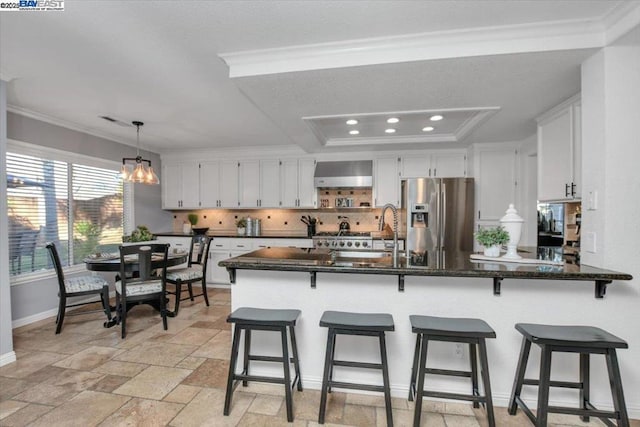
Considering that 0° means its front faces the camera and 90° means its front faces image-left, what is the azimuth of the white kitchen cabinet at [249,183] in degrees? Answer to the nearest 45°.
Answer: approximately 0°

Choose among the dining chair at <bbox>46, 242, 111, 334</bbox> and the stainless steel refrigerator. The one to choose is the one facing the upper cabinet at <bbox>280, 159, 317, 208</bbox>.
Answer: the dining chair

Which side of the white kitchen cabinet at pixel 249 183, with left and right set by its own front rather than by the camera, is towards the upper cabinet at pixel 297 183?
left

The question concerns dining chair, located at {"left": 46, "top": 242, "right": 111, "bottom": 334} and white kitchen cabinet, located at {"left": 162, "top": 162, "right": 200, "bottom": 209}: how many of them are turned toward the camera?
1

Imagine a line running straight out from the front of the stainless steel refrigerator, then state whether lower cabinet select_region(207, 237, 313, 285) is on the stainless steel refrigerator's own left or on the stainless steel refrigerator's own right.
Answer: on the stainless steel refrigerator's own right

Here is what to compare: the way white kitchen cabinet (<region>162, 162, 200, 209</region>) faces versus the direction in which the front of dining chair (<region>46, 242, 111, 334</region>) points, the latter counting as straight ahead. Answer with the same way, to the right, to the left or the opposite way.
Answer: to the right

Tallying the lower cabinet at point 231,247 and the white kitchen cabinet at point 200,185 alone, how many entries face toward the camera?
2

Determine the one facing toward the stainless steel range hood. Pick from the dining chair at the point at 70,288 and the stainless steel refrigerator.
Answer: the dining chair

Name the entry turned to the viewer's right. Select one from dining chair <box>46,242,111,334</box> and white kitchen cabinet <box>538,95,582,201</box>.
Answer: the dining chair

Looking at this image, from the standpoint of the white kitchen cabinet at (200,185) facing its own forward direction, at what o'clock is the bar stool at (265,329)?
The bar stool is roughly at 12 o'clock from the white kitchen cabinet.
